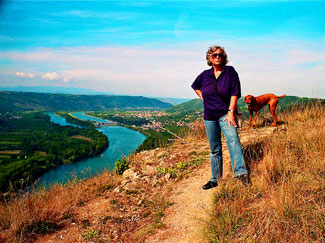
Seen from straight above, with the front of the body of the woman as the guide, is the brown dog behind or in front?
behind

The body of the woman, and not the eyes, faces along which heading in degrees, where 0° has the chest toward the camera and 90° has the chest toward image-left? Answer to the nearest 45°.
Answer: approximately 0°

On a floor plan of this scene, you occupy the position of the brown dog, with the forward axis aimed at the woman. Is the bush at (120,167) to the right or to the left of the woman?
right
